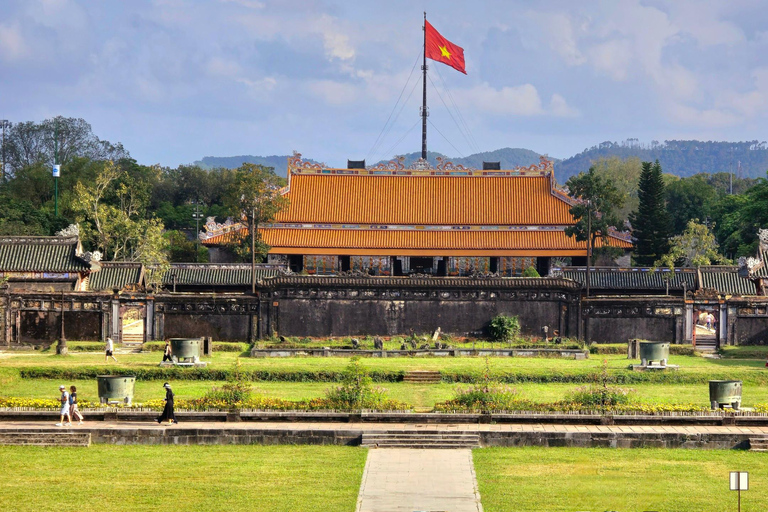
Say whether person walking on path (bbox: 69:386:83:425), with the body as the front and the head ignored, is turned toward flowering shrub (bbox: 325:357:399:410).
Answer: no

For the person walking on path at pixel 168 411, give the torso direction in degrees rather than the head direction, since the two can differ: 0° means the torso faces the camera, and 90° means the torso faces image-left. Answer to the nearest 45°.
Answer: approximately 90°

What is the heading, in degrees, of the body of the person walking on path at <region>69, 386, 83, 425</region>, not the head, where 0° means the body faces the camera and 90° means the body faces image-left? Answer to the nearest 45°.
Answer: approximately 90°

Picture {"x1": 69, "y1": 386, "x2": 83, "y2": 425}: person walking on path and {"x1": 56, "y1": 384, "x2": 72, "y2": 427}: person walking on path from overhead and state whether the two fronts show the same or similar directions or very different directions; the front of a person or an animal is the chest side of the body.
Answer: same or similar directions

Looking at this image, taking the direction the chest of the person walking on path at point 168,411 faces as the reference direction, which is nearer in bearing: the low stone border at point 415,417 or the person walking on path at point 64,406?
the person walking on path

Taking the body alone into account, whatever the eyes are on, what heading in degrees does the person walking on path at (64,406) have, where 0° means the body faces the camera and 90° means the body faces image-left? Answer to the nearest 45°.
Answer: approximately 90°

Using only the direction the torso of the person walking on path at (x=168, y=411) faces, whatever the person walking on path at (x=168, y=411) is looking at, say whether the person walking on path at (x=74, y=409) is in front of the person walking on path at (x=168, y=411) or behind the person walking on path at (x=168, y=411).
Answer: in front

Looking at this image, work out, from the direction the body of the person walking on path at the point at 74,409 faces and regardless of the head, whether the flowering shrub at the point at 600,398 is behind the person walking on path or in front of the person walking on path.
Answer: behind
